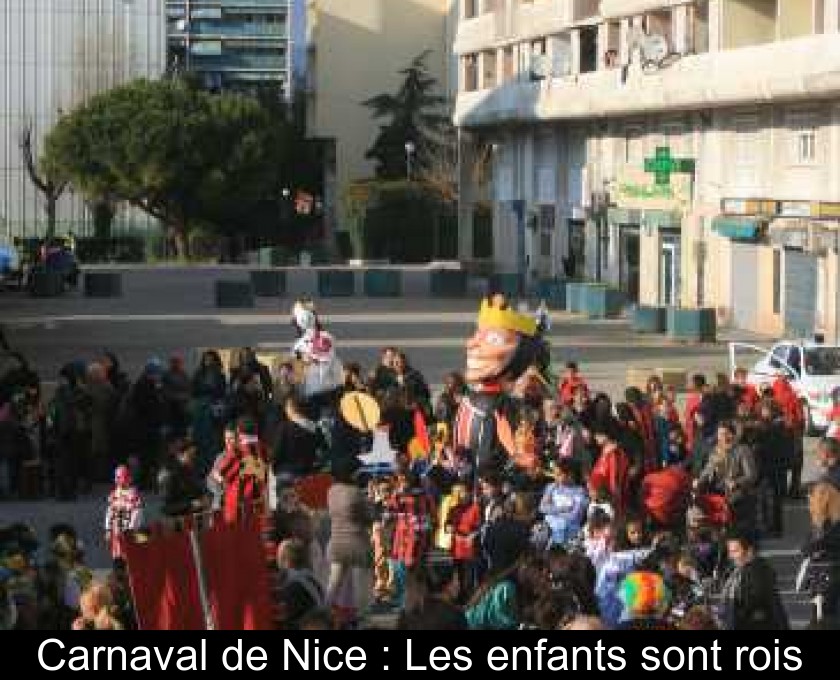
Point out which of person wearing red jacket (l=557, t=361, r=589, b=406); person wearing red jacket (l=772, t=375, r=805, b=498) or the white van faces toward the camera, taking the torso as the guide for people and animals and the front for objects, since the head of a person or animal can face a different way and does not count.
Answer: person wearing red jacket (l=557, t=361, r=589, b=406)

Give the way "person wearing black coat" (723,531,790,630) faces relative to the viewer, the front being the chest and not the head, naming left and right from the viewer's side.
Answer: facing the viewer and to the left of the viewer

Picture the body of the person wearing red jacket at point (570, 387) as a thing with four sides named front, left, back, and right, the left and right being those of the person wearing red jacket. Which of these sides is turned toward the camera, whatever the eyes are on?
front

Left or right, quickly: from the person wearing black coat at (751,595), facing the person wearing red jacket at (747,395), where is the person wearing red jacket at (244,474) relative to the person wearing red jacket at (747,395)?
left

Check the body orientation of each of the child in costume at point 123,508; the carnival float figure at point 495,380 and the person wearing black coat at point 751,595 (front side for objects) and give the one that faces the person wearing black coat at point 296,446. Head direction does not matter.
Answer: the carnival float figure

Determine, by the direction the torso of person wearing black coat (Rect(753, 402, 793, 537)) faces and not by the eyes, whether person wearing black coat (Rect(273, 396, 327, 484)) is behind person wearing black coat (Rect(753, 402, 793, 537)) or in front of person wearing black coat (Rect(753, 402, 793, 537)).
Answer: in front

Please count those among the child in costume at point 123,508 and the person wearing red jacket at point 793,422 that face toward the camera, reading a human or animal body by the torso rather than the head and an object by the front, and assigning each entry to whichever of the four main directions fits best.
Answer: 1

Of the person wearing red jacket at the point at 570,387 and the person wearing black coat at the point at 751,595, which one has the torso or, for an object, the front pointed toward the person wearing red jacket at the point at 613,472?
the person wearing red jacket at the point at 570,387

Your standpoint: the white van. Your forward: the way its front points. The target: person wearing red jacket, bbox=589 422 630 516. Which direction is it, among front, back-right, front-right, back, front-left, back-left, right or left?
left

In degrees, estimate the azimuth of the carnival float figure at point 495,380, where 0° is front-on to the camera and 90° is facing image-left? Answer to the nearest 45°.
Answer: approximately 45°

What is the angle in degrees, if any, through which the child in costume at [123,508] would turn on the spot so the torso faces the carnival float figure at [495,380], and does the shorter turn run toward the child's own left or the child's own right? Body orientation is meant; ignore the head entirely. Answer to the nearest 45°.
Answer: approximately 135° to the child's own left

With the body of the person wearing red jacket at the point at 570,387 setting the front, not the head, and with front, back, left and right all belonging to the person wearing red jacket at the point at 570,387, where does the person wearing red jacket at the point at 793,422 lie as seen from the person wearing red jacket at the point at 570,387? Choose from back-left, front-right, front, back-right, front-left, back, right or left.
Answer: left

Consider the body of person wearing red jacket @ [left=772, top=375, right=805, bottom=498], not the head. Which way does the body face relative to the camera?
to the viewer's left
